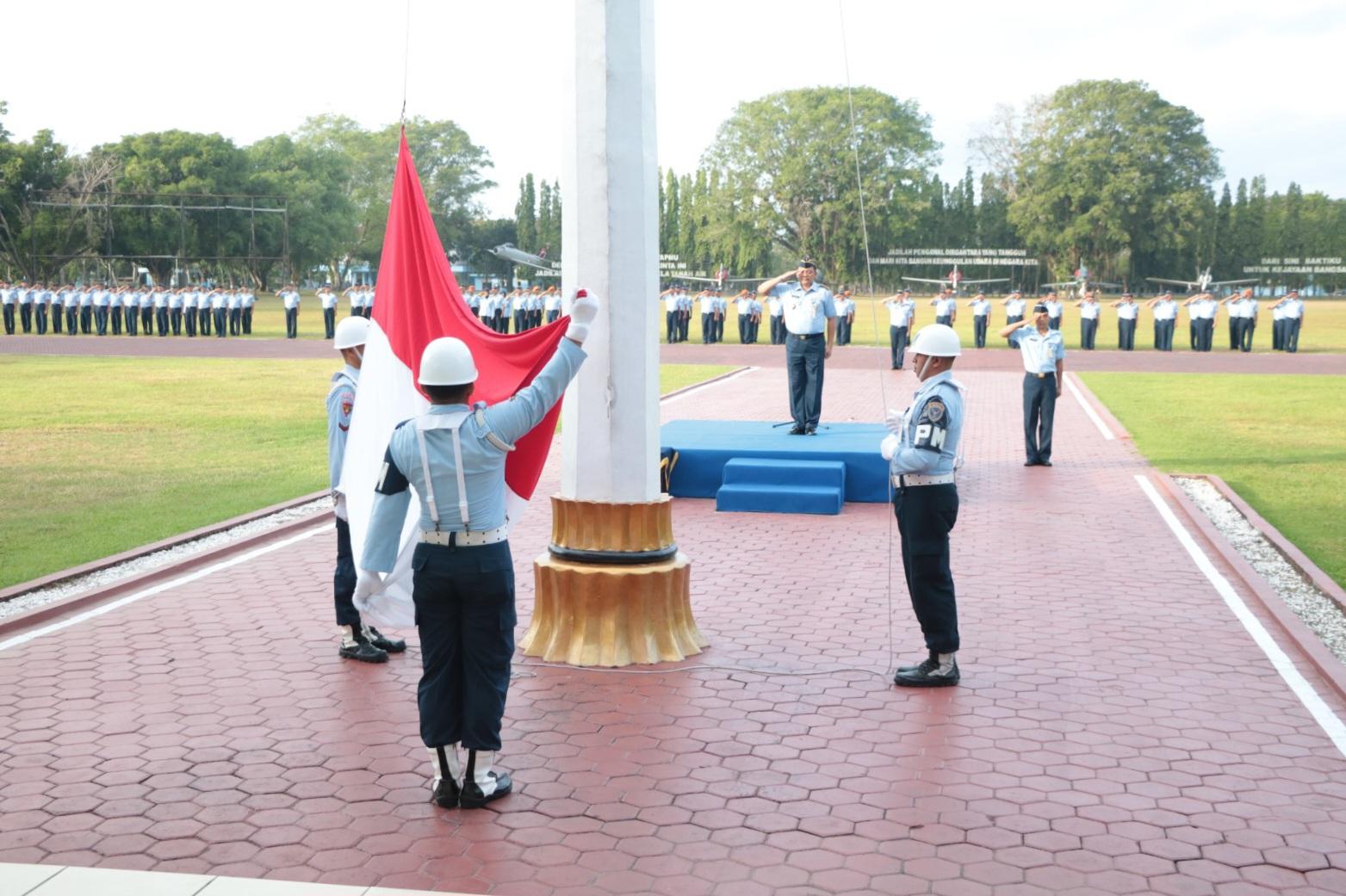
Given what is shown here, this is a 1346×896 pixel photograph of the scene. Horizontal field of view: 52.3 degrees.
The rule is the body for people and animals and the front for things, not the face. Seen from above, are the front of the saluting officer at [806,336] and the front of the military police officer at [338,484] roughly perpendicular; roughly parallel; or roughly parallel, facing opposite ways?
roughly perpendicular

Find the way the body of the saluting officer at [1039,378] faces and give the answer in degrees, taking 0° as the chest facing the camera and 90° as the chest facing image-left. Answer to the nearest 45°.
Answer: approximately 0°

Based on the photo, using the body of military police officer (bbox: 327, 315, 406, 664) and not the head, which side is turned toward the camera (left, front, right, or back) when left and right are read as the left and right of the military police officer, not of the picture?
right

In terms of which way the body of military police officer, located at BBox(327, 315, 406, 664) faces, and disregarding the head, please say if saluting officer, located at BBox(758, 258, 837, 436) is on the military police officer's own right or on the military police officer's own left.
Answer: on the military police officer's own left

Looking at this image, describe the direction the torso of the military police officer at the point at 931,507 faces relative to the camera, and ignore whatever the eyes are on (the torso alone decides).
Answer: to the viewer's left

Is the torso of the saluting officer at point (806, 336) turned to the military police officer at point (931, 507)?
yes

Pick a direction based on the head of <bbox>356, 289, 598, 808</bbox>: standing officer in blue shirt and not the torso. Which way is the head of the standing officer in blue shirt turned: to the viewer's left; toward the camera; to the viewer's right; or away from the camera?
away from the camera

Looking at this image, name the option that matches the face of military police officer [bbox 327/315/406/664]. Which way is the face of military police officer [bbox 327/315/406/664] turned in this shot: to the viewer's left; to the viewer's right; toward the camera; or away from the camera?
to the viewer's right
